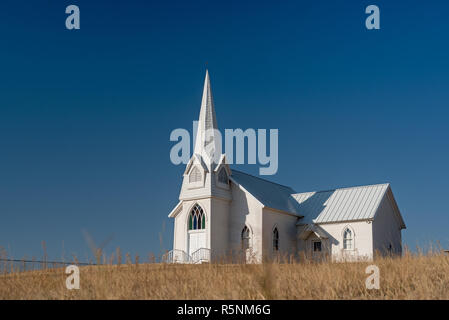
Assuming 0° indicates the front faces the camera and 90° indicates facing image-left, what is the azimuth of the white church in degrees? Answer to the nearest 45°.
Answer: approximately 45°
